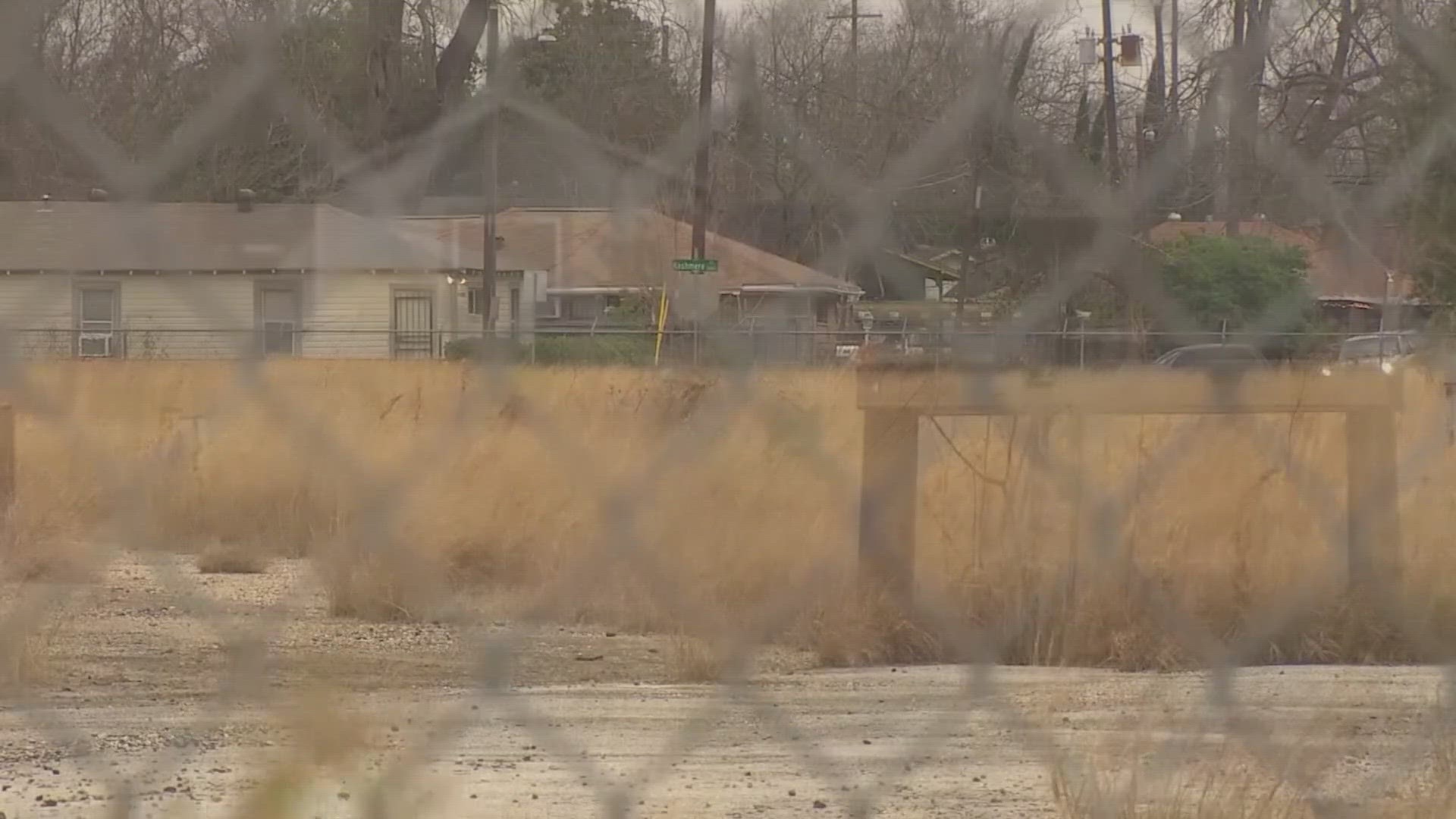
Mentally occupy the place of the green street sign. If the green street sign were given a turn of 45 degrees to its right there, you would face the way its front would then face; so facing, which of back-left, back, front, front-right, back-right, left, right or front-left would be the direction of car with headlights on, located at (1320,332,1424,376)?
back

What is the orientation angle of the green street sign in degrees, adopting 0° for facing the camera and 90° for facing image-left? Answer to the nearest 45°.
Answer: approximately 0°
